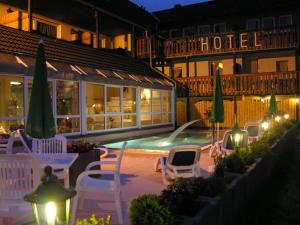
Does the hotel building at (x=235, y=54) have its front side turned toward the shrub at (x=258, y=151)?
yes

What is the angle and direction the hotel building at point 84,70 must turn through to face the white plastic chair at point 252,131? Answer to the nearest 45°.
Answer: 0° — it already faces it

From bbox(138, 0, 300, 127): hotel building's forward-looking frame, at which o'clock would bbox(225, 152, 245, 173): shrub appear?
The shrub is roughly at 12 o'clock from the hotel building.

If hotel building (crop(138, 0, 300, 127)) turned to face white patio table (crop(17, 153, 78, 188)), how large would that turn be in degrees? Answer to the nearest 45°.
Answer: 0° — it already faces it

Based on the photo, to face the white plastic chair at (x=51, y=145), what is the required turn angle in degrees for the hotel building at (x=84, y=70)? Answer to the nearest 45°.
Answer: approximately 45° to its right

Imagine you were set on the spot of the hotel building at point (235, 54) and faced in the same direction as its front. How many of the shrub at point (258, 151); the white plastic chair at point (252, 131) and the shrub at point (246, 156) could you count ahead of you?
3

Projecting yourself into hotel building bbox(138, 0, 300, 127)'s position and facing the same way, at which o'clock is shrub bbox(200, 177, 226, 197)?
The shrub is roughly at 12 o'clock from the hotel building.

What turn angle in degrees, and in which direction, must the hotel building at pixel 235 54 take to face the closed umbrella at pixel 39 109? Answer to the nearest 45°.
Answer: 0° — it already faces it

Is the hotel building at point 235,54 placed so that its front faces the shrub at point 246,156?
yes

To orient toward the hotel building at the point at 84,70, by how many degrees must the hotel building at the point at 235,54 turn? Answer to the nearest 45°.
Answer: approximately 45° to its right

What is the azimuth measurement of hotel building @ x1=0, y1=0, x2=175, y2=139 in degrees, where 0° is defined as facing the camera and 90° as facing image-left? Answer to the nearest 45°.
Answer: approximately 315°

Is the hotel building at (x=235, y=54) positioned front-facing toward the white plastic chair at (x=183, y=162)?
yes

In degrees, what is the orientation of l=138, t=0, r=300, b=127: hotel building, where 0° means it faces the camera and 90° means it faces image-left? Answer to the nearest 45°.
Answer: approximately 0°
